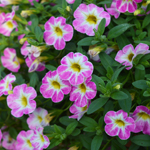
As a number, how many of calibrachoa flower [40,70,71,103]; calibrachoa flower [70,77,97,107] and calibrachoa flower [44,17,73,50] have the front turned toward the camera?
3

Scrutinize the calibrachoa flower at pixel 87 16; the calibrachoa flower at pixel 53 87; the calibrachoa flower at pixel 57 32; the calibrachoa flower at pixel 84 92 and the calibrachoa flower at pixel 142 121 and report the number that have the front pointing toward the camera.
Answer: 5

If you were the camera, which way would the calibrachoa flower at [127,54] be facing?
facing the viewer and to the left of the viewer

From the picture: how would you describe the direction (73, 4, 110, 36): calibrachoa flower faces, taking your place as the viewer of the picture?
facing the viewer

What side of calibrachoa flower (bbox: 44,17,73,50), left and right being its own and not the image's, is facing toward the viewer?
front
